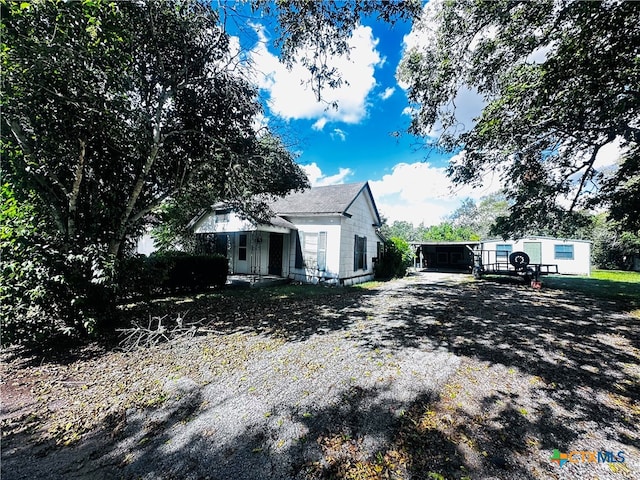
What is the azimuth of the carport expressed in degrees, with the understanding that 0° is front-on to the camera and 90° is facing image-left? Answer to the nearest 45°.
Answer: approximately 0°

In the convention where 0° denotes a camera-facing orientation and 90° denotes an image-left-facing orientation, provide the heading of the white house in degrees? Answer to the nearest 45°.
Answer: approximately 45°

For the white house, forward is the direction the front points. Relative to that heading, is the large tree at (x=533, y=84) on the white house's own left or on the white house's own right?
on the white house's own left

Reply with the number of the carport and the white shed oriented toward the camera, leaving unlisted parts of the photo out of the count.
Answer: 2

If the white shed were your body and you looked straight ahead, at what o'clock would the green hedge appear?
The green hedge is roughly at 1 o'clock from the white shed.

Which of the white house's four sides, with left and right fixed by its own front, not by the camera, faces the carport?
back

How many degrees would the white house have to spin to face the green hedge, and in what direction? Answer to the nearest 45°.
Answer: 0° — it already faces it

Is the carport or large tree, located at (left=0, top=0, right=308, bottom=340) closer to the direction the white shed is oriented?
the large tree
